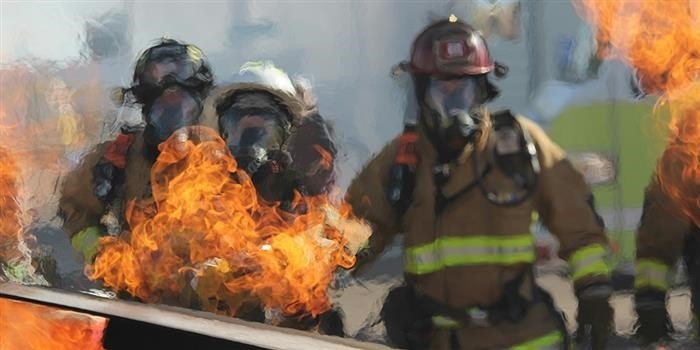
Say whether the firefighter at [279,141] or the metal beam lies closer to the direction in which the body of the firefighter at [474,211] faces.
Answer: the metal beam

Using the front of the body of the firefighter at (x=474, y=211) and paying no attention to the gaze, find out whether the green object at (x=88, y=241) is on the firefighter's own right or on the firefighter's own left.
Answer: on the firefighter's own right

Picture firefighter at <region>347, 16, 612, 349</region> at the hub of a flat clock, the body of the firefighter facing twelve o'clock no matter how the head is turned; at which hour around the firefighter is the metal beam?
The metal beam is roughly at 2 o'clock from the firefighter.

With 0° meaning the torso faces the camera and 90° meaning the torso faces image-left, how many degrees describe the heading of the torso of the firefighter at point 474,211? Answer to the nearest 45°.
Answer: approximately 0°

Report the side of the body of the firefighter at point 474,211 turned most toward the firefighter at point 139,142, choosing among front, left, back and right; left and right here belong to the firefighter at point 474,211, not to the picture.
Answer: right
